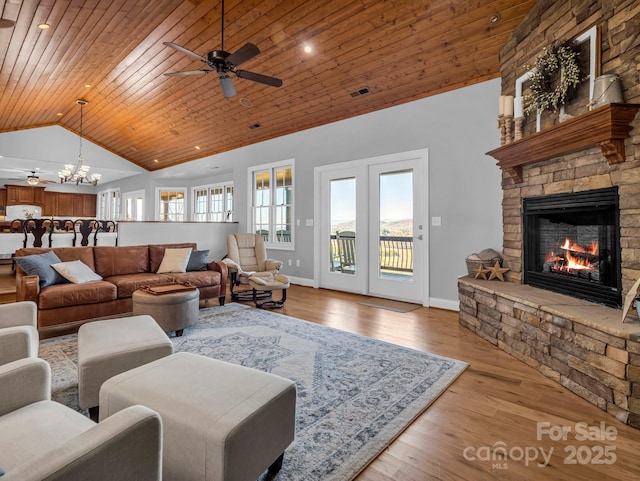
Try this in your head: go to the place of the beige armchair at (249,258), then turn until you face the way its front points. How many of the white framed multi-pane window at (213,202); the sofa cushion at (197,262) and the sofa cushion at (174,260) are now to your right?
2

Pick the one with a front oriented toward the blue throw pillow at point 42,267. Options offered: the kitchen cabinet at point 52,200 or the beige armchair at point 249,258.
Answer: the kitchen cabinet

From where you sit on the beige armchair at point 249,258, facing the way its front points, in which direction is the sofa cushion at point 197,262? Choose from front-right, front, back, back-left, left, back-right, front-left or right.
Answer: right

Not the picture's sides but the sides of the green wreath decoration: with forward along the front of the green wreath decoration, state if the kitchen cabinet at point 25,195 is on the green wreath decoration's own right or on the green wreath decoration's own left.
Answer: on the green wreath decoration's own right

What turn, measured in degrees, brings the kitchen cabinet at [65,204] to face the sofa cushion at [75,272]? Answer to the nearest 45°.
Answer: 0° — it already faces it

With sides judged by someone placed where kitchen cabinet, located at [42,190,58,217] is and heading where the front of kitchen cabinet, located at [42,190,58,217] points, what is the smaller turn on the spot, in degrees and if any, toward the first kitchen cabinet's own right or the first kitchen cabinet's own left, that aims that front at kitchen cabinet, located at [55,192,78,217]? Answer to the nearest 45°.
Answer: approximately 135° to the first kitchen cabinet's own left

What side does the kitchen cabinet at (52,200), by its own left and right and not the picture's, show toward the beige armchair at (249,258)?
front

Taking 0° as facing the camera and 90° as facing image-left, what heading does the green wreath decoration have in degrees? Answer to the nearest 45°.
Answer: approximately 45°

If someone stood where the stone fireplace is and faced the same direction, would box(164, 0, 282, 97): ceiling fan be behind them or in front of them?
in front
